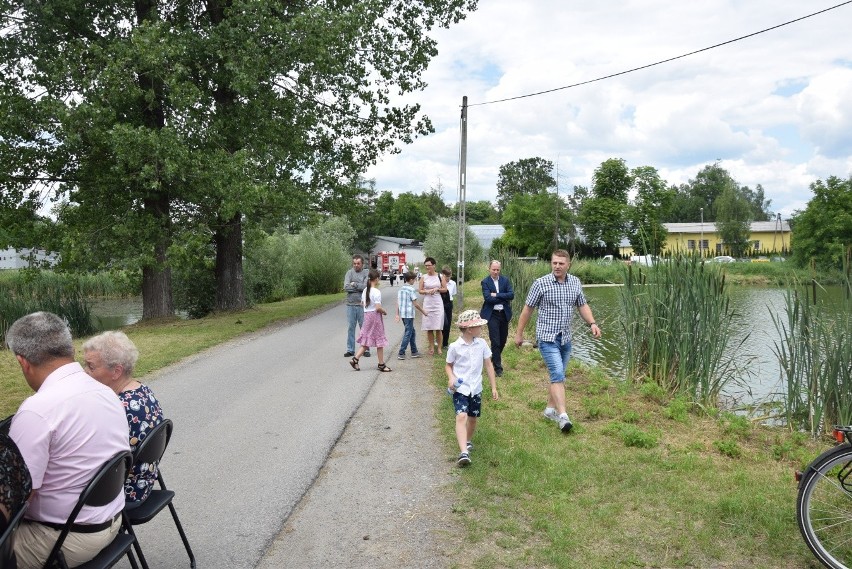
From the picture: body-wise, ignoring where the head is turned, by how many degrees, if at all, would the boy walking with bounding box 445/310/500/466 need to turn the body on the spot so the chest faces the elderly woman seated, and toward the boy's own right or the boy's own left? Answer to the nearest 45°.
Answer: approximately 45° to the boy's own right

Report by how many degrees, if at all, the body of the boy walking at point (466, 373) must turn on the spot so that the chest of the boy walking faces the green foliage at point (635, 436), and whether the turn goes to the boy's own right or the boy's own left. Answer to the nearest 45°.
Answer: approximately 90° to the boy's own left

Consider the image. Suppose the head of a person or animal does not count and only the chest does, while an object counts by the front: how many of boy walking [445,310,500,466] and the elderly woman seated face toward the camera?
1

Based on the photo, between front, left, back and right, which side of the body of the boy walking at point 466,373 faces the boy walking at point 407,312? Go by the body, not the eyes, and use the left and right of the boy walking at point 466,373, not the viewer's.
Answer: back
